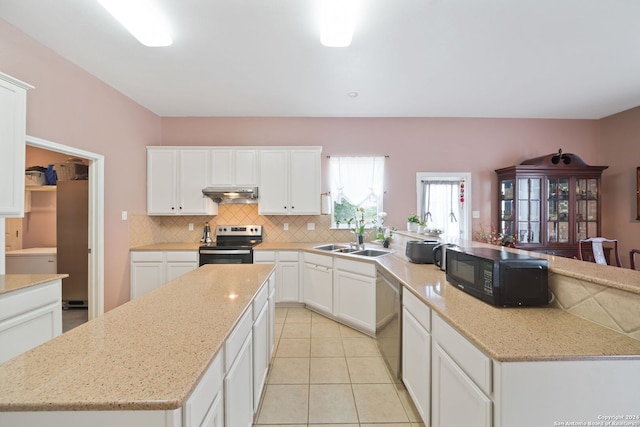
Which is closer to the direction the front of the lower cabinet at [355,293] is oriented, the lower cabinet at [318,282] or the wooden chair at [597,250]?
the lower cabinet

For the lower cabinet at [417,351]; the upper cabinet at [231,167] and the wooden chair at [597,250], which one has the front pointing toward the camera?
the upper cabinet

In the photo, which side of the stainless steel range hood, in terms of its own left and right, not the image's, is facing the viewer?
front

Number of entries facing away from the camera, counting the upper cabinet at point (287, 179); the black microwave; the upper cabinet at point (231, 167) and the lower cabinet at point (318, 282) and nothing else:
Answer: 0

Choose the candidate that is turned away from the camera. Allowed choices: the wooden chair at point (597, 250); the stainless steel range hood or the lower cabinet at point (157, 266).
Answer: the wooden chair

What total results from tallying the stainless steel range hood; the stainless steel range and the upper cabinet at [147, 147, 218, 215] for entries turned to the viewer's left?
0

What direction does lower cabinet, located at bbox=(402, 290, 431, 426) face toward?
to the viewer's left

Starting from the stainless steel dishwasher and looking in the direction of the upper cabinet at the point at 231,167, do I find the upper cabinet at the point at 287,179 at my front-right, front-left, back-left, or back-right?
front-right

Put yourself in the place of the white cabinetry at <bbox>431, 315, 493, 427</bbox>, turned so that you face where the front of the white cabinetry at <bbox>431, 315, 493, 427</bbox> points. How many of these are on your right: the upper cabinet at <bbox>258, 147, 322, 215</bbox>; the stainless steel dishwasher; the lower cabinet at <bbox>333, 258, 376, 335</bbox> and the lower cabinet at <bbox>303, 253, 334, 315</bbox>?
4

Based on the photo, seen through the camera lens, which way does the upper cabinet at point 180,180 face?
facing the viewer

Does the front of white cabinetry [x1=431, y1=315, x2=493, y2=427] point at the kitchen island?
yes

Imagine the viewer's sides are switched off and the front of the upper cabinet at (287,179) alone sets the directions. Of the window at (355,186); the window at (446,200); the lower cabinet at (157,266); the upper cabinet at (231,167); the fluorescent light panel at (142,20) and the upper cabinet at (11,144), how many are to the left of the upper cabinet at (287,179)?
2
